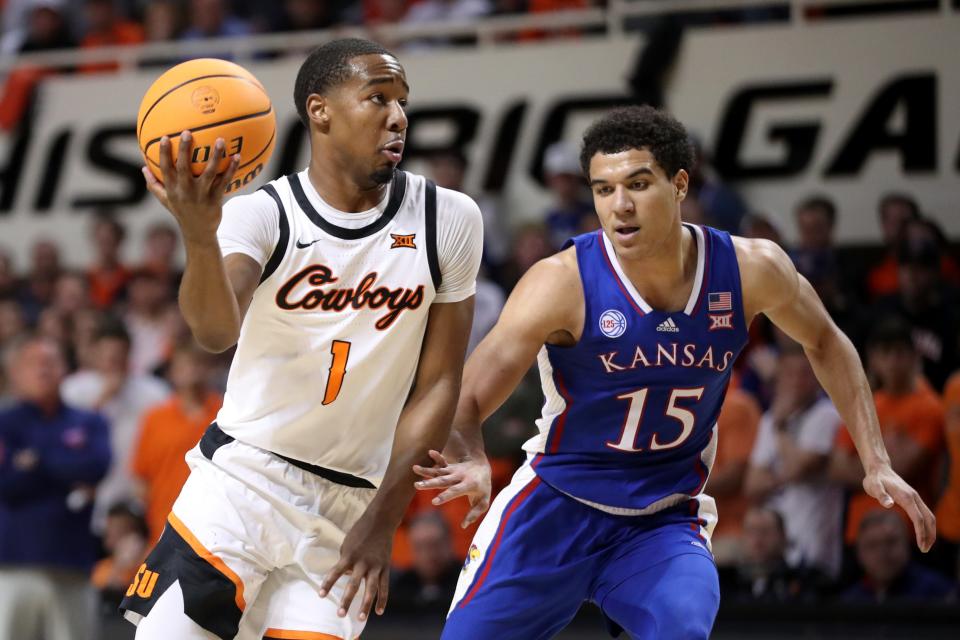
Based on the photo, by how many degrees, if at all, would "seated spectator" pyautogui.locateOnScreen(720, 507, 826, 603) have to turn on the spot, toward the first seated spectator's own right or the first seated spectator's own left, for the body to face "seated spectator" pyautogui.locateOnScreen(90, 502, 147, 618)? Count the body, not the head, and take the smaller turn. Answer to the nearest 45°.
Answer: approximately 90° to the first seated spectator's own right

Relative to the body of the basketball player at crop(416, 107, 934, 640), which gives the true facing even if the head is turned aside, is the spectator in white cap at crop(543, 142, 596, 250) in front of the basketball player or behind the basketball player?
behind

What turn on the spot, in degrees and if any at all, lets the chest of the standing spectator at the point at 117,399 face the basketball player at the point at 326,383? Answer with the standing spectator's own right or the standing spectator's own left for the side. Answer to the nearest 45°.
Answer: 0° — they already face them

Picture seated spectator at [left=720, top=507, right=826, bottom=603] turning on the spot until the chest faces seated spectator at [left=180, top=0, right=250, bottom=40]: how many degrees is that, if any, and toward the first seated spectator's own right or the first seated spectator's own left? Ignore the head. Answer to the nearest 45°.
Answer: approximately 135° to the first seated spectator's own right

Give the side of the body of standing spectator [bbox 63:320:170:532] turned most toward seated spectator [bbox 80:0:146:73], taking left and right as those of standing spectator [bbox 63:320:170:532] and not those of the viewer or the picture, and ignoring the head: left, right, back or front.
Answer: back

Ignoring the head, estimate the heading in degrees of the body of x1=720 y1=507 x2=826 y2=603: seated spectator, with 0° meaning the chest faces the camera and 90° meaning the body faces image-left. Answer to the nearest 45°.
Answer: approximately 0°

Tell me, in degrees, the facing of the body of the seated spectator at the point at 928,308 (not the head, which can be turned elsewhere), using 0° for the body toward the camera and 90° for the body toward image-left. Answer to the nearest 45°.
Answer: approximately 0°

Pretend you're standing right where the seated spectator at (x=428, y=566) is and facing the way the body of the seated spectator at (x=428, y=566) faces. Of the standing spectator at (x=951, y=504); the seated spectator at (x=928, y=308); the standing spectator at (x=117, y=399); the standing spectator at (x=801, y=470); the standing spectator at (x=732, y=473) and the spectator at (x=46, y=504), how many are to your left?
4
